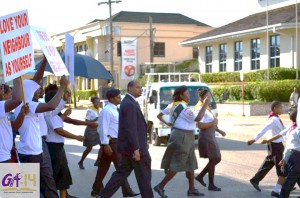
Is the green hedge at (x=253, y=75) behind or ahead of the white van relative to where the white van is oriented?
behind

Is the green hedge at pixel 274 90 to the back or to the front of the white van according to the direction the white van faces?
to the back

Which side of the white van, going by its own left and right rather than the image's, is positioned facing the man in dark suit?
front

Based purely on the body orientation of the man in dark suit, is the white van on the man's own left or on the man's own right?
on the man's own left

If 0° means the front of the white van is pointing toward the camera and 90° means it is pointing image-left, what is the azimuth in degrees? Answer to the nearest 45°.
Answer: approximately 0°

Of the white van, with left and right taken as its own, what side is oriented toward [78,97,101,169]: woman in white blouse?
front
